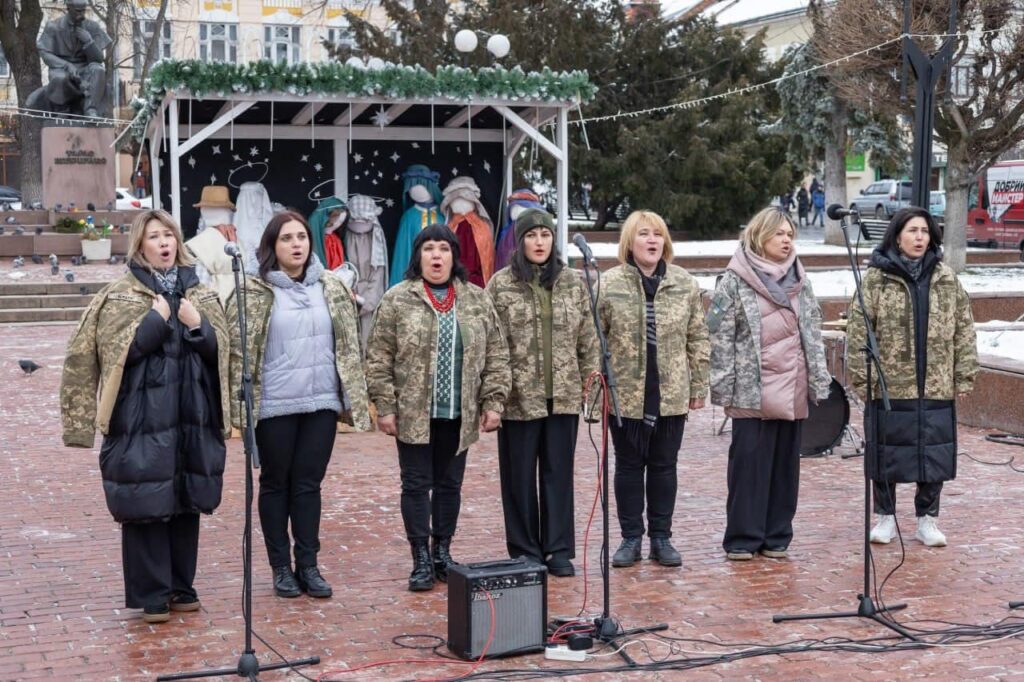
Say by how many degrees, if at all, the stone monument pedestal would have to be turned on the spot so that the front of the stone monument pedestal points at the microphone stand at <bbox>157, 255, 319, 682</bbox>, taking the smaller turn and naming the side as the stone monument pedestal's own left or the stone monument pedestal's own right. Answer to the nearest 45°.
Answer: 0° — it already faces it

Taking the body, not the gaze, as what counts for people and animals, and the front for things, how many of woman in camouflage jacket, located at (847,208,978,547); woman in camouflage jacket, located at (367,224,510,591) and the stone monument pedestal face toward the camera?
3

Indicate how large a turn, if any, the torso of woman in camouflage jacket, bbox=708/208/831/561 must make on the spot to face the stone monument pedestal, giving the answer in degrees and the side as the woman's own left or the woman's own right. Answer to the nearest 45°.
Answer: approximately 180°

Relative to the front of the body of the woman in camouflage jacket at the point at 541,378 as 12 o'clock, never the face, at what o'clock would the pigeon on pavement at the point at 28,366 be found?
The pigeon on pavement is roughly at 5 o'clock from the woman in camouflage jacket.

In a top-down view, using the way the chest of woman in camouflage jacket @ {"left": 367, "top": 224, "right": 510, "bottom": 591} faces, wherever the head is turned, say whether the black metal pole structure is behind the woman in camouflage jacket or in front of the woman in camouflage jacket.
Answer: behind

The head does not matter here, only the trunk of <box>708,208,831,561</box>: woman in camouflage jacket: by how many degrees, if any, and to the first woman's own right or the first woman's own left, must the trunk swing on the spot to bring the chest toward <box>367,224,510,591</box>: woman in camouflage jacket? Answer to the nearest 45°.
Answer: approximately 90° to the first woman's own right

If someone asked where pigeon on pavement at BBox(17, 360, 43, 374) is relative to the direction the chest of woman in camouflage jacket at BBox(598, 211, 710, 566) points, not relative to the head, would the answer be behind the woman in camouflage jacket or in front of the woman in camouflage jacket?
behind

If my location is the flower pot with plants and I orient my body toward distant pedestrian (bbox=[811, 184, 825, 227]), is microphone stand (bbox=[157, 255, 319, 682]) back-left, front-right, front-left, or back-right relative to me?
back-right

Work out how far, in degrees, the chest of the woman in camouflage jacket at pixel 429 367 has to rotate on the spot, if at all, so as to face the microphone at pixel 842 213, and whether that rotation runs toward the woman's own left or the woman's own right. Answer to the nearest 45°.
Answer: approximately 90° to the woman's own left

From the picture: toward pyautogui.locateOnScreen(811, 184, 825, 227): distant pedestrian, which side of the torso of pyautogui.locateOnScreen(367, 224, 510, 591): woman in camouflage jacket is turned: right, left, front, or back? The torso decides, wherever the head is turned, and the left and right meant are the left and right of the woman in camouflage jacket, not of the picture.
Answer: back

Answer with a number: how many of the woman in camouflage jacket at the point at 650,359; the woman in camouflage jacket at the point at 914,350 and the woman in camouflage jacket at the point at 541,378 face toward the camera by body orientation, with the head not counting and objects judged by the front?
3

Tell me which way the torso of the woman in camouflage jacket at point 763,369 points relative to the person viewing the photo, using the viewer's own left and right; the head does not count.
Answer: facing the viewer and to the right of the viewer

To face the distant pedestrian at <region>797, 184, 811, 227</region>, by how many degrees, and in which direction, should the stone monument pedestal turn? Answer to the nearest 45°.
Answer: approximately 135° to its left
